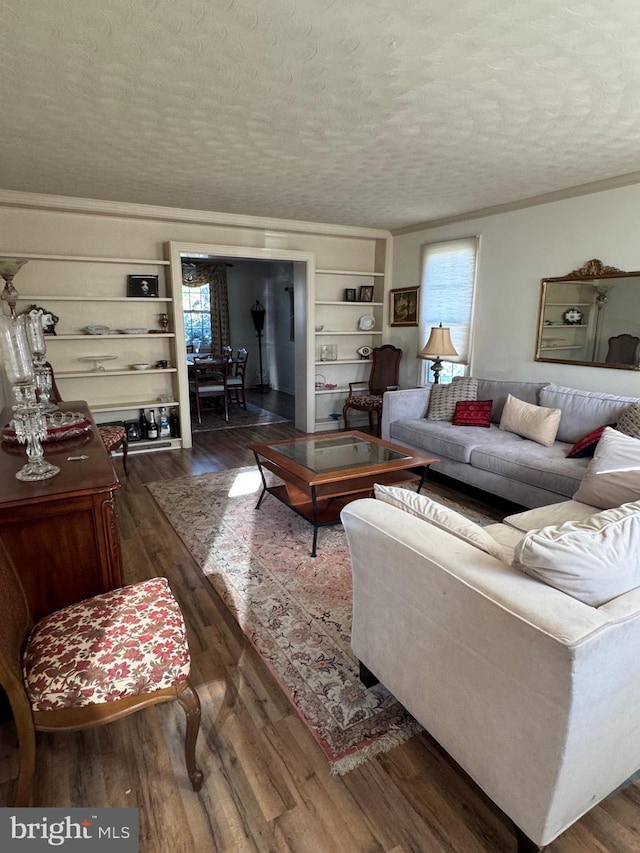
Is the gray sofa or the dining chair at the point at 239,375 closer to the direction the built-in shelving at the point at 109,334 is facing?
the gray sofa

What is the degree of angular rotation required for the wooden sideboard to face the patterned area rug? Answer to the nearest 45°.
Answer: approximately 45° to its left

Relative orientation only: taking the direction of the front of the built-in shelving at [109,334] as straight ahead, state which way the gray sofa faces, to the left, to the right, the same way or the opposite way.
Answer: to the right

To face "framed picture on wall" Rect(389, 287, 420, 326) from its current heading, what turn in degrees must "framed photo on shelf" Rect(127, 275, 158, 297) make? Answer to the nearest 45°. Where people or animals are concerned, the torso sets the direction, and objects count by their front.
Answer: approximately 90° to its left

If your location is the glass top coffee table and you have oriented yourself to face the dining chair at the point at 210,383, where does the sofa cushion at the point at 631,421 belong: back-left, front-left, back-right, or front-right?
back-right

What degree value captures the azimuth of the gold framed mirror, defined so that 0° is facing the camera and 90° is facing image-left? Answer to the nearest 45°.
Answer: approximately 45°

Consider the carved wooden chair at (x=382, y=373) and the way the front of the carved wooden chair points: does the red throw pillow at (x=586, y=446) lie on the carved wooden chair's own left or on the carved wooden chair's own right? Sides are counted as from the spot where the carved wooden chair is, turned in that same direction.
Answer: on the carved wooden chair's own left

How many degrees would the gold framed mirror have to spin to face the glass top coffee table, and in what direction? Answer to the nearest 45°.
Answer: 0° — it already faces it

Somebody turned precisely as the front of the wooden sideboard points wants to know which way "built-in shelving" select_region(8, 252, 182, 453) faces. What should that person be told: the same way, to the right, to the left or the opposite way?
to the right

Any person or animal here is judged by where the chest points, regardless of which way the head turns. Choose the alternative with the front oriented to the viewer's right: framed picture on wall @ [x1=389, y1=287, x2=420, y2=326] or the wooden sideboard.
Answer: the wooden sideboard

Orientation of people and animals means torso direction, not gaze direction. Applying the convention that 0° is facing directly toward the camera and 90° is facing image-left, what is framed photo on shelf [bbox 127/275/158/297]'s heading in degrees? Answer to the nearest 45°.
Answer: approximately 0°

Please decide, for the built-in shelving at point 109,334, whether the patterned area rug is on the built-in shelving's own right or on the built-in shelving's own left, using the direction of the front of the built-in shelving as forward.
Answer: on the built-in shelving's own left

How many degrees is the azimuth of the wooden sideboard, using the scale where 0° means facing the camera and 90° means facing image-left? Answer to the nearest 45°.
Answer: approximately 270°

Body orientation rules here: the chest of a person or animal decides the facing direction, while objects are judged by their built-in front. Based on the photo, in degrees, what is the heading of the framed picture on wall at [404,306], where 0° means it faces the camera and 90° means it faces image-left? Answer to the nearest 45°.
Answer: approximately 45°
